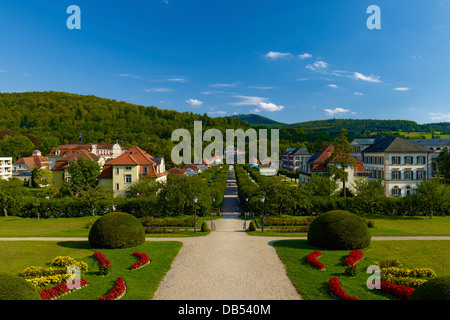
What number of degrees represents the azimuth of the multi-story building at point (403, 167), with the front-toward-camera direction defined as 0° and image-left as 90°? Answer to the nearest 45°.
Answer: approximately 0°

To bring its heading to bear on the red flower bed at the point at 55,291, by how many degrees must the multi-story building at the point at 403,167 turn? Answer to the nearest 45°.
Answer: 0° — it already faces it

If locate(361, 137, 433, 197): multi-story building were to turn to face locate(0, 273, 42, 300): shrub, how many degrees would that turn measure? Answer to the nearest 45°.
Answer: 0° — it already faces it

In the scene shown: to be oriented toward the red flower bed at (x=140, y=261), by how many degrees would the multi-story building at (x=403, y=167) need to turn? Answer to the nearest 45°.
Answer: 0° — it already faces it

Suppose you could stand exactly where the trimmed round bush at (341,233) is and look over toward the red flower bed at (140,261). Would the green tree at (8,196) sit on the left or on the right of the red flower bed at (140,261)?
right

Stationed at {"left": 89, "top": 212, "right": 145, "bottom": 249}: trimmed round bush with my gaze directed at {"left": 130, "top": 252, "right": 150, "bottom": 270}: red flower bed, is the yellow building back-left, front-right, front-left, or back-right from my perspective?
back-left
